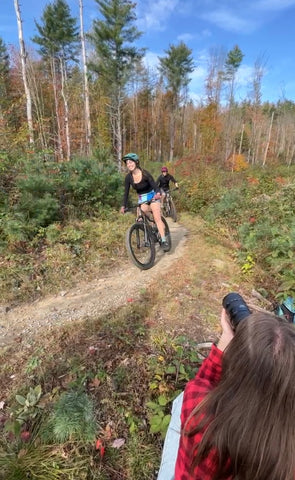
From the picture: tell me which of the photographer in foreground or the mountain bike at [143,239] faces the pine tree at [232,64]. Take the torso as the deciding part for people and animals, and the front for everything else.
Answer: the photographer in foreground

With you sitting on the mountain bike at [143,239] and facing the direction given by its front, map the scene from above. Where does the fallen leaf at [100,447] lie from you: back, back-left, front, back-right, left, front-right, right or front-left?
front-left

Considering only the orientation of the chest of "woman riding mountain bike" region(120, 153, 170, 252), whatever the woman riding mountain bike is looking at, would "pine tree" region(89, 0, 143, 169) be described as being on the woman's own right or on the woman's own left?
on the woman's own right

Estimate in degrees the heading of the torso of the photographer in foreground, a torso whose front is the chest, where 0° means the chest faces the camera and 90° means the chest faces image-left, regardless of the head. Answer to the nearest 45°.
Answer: approximately 180°

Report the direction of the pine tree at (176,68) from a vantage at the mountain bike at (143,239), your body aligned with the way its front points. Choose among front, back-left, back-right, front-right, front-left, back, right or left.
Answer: back-right

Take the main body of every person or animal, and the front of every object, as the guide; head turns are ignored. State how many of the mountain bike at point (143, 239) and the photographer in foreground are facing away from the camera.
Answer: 1

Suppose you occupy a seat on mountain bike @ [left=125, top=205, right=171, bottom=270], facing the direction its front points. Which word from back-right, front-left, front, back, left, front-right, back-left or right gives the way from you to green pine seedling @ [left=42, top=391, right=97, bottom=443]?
front-left

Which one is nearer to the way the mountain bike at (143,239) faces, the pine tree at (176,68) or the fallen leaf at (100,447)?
the fallen leaf

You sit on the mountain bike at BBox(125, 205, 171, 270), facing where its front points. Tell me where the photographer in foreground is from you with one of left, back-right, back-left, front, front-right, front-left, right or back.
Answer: front-left

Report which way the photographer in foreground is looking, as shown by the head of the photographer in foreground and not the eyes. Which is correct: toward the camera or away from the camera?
away from the camera

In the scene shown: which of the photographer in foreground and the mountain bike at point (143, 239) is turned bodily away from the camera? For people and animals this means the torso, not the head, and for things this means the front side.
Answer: the photographer in foreground

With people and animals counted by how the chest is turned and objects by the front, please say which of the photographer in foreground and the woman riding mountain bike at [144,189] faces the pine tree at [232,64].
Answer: the photographer in foreground

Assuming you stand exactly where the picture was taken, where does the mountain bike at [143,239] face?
facing the viewer and to the left of the viewer

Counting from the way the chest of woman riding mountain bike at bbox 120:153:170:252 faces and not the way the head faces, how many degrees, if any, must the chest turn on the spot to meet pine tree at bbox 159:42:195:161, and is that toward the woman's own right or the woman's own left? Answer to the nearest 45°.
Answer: approximately 135° to the woman's own right

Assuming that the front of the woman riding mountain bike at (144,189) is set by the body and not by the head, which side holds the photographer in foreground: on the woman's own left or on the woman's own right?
on the woman's own left
